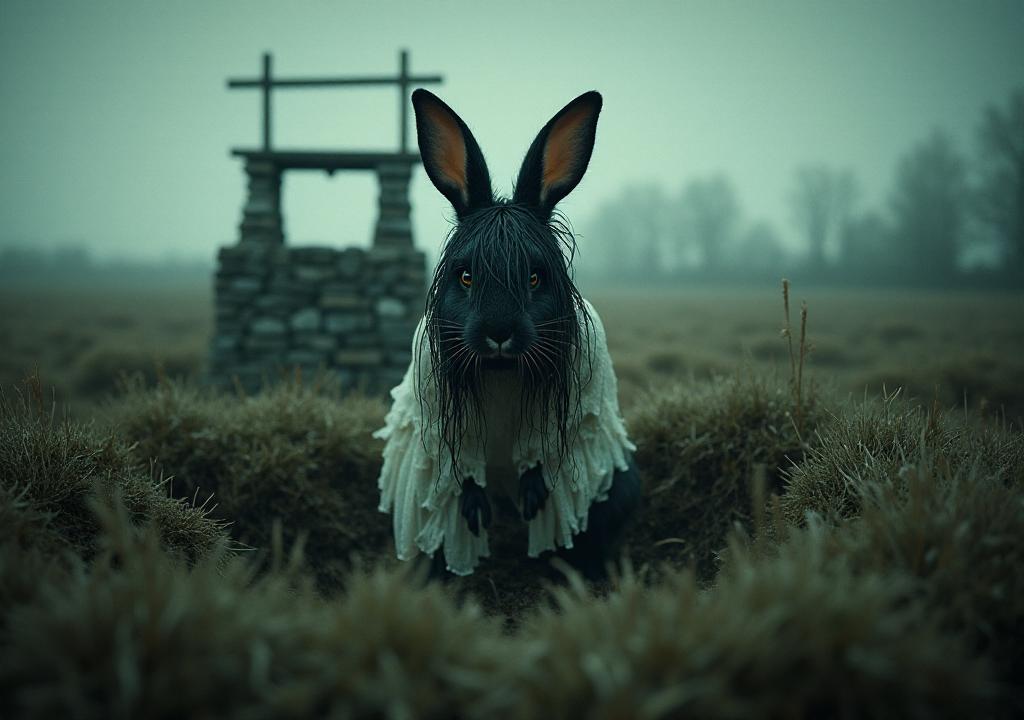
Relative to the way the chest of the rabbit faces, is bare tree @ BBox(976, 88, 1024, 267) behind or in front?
behind

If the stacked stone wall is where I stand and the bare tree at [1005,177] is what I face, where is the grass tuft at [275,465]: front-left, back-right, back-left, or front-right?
back-right

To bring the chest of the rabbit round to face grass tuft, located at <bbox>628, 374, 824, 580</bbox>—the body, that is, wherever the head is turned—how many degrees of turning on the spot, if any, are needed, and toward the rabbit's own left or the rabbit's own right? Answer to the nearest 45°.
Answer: approximately 135° to the rabbit's own left

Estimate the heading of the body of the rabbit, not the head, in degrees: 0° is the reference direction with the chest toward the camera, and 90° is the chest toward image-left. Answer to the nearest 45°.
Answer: approximately 0°

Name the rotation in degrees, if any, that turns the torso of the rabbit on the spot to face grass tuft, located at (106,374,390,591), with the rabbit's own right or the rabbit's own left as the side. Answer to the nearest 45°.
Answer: approximately 135° to the rabbit's own right
